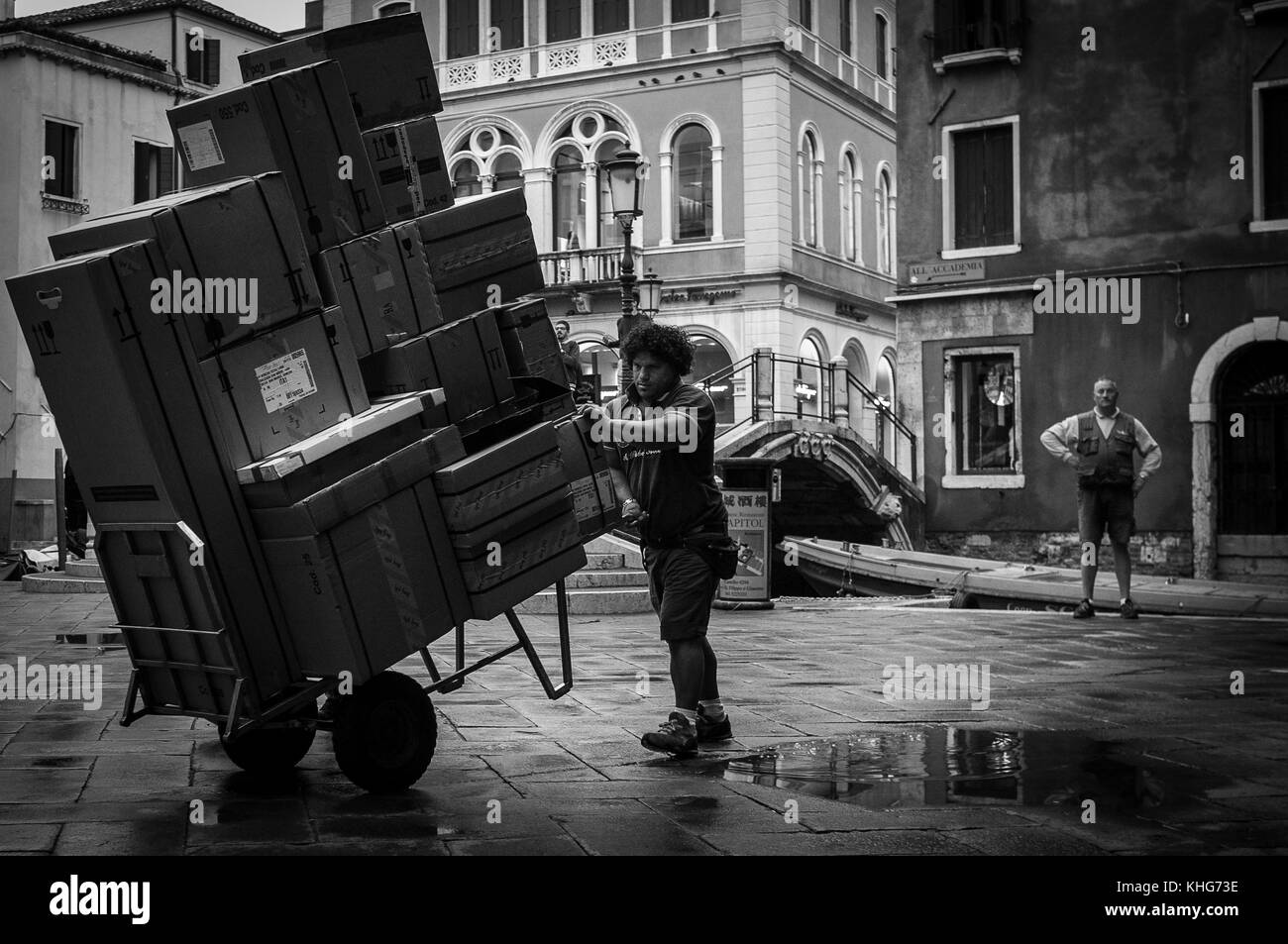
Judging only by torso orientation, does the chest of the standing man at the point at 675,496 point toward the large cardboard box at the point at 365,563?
yes

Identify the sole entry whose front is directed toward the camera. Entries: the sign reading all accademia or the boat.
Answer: the sign reading all accademia

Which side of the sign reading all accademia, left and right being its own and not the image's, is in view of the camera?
front

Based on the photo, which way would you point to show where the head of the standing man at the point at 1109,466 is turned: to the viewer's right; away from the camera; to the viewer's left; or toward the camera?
toward the camera

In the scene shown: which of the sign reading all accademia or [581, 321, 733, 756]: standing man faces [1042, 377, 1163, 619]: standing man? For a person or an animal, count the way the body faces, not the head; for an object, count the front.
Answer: the sign reading all accademia

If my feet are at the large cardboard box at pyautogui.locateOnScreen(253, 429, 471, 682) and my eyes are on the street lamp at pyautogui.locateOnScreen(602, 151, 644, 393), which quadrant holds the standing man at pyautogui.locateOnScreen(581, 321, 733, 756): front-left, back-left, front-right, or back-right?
front-right

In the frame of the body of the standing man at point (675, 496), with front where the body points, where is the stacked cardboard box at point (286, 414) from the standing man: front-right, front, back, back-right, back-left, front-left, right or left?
front

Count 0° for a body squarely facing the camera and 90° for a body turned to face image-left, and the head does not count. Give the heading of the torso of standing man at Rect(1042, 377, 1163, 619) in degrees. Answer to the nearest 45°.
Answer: approximately 0°

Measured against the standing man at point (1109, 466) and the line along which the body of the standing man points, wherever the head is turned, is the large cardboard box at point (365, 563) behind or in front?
in front

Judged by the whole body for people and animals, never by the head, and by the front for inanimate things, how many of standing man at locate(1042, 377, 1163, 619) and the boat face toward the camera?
1

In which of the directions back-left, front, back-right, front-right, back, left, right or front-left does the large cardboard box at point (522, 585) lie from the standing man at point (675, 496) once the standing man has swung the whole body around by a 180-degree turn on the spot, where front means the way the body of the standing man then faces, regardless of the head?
back

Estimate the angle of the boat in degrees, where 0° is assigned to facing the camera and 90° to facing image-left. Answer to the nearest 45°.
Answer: approximately 90°

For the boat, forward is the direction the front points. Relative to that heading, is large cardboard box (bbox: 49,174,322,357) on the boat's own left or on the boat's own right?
on the boat's own left

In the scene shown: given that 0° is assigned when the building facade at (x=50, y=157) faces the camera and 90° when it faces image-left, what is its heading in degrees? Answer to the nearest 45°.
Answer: approximately 315°

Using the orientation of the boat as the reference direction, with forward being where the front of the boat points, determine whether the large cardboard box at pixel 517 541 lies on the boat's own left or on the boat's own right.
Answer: on the boat's own left

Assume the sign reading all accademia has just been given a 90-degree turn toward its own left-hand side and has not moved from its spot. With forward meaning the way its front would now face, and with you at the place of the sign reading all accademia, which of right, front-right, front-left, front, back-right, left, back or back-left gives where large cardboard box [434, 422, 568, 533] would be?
right

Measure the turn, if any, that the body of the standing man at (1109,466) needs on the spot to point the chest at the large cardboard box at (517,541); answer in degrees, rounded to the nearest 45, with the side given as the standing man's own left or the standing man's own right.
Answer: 0° — they already face it

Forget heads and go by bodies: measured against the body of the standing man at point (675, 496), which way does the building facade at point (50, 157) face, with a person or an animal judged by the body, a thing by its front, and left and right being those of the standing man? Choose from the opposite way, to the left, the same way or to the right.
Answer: to the left
